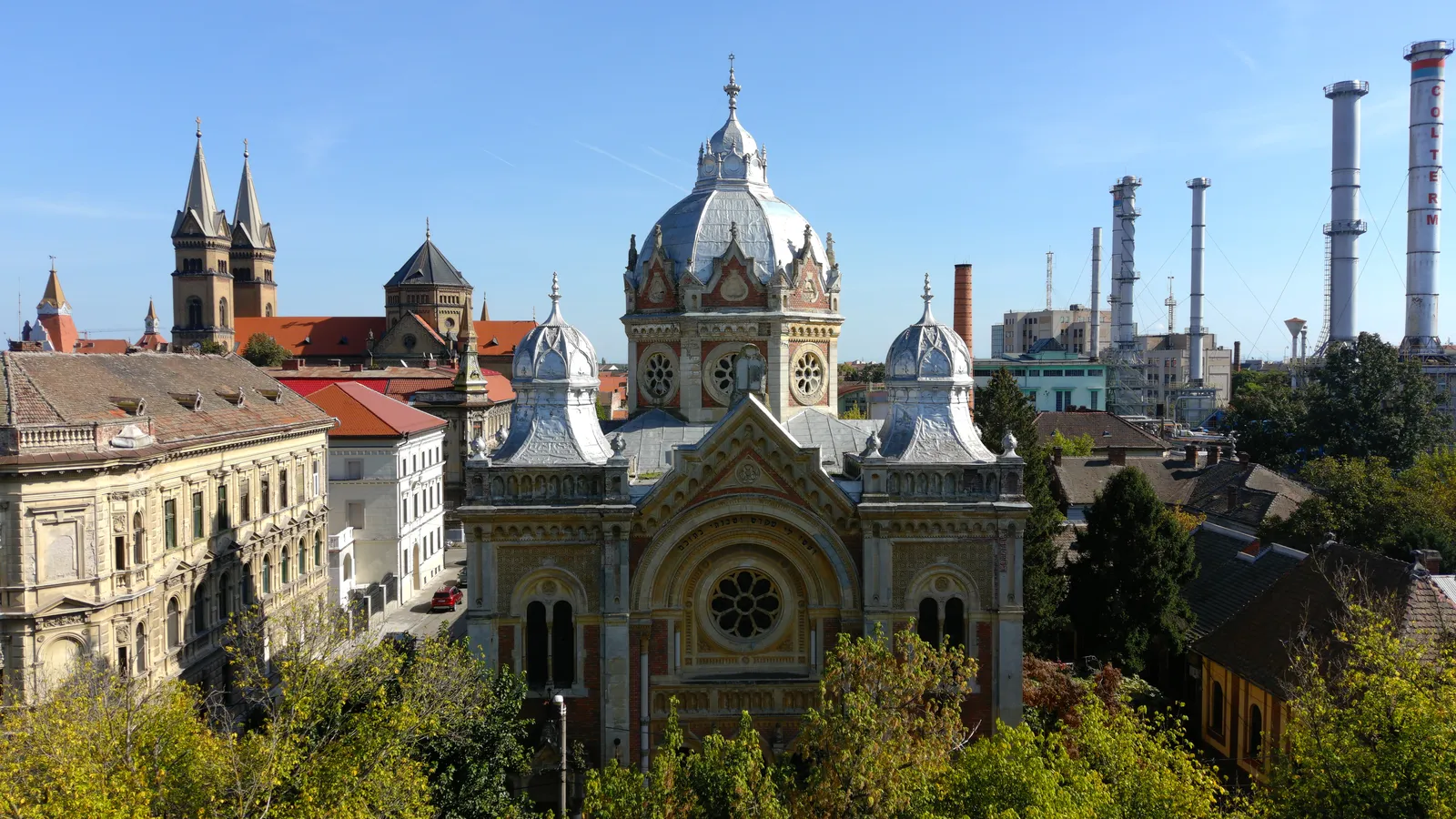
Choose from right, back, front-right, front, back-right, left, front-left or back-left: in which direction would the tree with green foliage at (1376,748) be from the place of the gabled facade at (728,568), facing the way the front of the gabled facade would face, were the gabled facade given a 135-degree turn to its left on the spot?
right

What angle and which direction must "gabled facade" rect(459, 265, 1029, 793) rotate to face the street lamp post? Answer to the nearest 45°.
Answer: approximately 45° to its right

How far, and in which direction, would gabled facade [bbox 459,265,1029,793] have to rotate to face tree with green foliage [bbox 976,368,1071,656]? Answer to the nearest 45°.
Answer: approximately 135° to its left

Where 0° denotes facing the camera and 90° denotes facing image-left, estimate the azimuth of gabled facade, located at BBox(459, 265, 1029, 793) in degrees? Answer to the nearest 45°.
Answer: approximately 0°

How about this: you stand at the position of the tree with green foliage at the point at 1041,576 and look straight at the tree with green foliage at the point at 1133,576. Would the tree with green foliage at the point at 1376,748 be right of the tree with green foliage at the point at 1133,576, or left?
right

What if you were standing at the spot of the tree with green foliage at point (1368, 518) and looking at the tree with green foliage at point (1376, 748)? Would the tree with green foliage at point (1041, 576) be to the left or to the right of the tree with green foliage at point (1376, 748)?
right

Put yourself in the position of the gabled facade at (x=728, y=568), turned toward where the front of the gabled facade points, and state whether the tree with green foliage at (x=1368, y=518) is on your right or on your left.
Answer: on your left

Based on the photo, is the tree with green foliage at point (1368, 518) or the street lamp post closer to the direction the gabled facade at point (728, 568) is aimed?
the street lamp post
